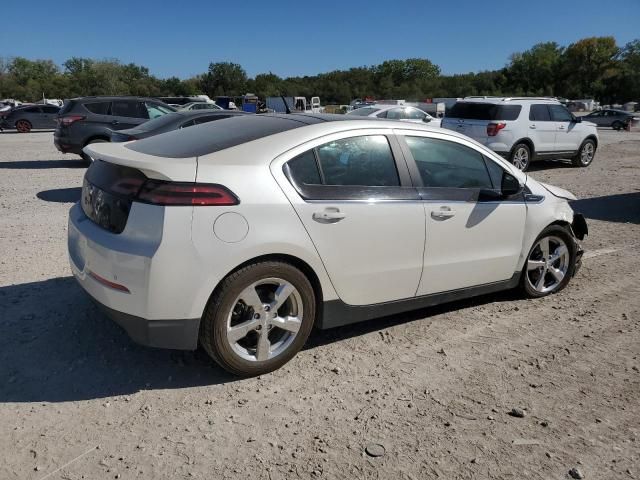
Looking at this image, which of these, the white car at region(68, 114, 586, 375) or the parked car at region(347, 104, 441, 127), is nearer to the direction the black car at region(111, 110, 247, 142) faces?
the parked car

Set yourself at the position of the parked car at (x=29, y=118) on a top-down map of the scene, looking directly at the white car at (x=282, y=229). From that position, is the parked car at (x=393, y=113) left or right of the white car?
left

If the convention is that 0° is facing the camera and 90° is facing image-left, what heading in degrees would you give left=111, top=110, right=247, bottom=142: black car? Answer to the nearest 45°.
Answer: approximately 225°

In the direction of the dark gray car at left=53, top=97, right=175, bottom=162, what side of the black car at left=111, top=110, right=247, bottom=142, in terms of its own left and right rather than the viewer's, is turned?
left

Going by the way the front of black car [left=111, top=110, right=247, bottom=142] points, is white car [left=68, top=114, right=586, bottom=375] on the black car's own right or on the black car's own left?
on the black car's own right

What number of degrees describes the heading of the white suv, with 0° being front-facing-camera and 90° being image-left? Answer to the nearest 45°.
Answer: approximately 225°

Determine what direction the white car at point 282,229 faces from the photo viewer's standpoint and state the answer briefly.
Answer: facing away from the viewer and to the right of the viewer
